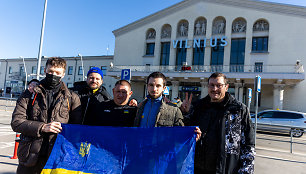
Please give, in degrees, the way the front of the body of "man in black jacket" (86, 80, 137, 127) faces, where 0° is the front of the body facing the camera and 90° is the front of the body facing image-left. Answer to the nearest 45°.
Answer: approximately 0°

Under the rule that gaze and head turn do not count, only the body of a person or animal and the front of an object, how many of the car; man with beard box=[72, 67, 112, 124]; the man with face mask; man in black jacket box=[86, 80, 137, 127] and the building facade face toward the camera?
4

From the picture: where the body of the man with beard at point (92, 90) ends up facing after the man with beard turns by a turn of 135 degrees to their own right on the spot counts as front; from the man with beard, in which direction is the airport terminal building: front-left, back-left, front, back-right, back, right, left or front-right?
right

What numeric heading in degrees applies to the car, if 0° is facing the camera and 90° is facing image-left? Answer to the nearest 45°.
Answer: approximately 90°

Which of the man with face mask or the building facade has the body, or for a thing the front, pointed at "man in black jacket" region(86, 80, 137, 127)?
the building facade

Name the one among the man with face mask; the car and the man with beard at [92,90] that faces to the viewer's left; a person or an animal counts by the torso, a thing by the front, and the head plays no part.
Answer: the car

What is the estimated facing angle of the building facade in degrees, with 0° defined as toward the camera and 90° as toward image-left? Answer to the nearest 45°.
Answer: approximately 0°

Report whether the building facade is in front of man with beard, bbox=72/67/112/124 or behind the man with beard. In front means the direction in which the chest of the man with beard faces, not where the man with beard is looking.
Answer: behind
